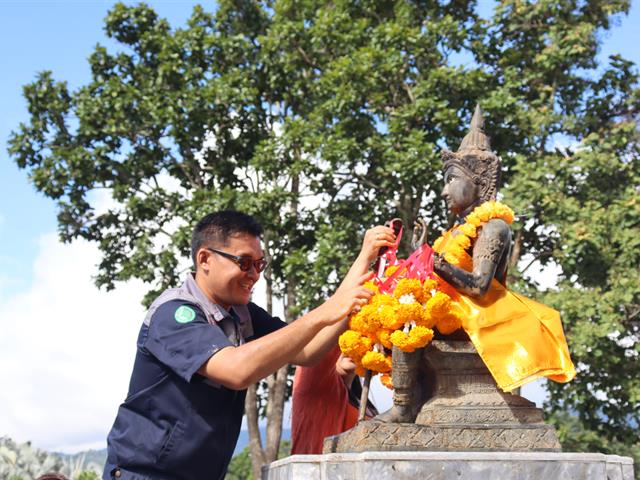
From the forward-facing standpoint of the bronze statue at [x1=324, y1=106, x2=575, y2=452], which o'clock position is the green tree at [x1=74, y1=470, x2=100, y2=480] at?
The green tree is roughly at 2 o'clock from the bronze statue.

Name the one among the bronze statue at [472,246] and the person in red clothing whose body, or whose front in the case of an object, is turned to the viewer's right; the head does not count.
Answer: the person in red clothing

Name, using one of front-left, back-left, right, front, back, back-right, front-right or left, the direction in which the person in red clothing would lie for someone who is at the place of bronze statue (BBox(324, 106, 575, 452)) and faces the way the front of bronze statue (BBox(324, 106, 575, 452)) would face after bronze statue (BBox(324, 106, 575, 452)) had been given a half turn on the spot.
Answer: back-left

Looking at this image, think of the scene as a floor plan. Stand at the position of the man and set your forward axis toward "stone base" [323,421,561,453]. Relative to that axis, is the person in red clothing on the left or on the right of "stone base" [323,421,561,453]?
left

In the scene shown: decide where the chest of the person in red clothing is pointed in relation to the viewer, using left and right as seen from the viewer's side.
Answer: facing to the right of the viewer

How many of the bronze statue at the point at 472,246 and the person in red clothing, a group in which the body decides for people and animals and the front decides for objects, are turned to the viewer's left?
1

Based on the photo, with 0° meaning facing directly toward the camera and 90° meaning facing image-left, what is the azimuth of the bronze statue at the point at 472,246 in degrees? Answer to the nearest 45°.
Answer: approximately 90°

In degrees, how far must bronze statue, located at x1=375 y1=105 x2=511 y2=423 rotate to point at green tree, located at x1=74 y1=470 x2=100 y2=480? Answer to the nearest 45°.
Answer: approximately 45° to its right

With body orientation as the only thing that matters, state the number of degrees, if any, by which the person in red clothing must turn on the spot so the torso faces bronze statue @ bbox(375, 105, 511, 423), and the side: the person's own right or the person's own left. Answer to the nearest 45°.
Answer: approximately 45° to the person's own right
